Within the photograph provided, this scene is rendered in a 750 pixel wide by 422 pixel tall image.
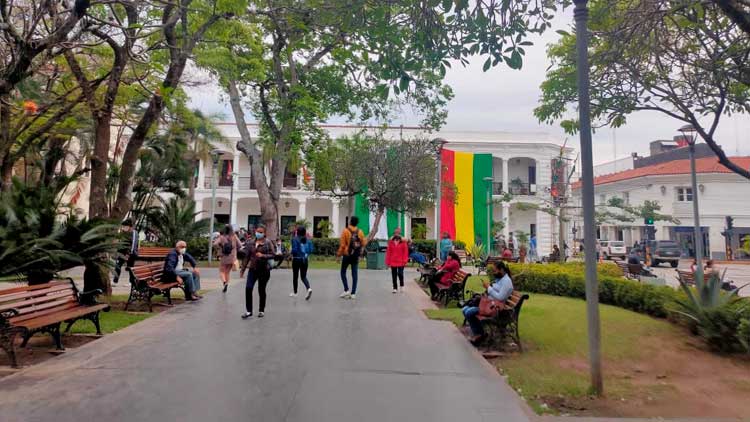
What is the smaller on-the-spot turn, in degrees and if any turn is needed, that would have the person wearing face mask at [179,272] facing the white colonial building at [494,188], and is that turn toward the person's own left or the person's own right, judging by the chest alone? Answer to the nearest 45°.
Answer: approximately 90° to the person's own left

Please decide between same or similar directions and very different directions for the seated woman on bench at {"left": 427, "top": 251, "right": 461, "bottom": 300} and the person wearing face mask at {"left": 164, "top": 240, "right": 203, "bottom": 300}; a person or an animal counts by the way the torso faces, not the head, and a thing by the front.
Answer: very different directions

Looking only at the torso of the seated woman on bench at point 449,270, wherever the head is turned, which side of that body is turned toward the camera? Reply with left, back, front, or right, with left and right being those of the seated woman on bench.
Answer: left

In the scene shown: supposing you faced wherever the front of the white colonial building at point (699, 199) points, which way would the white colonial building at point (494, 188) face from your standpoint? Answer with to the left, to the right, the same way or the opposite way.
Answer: to the left

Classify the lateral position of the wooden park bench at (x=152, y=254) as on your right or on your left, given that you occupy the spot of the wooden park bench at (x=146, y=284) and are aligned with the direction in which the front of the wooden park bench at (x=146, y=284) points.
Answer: on your left

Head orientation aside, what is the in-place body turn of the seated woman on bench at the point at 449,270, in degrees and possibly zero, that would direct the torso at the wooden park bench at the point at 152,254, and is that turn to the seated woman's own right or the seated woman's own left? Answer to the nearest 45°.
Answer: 0° — they already face it

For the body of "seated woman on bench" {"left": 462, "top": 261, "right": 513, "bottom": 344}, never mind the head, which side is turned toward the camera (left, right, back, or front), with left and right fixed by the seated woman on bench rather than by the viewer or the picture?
left

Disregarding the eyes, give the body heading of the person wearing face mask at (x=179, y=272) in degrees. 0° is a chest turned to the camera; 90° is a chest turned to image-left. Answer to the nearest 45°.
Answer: approximately 315°

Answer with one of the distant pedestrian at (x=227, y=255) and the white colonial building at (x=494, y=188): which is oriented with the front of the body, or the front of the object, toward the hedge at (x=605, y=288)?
the white colonial building
